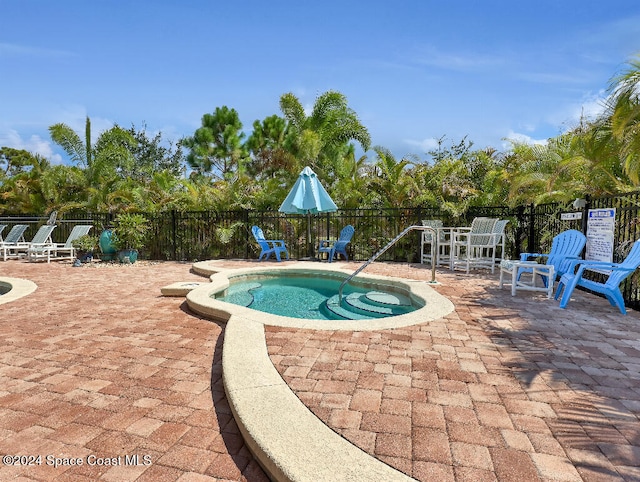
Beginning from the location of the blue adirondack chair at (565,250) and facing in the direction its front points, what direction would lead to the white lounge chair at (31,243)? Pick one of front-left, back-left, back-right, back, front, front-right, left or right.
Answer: front-right

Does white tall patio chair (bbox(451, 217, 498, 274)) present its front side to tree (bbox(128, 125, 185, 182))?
no

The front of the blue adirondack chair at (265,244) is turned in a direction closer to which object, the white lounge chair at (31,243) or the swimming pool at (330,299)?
the swimming pool

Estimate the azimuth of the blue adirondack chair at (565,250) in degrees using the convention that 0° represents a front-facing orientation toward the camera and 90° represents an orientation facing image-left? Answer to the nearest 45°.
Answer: approximately 45°

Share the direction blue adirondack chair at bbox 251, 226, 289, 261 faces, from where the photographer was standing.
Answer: facing the viewer and to the right of the viewer

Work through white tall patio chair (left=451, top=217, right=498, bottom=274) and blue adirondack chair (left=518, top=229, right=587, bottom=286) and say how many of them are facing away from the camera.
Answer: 0

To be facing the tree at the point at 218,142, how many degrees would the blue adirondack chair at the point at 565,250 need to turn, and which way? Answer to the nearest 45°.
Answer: approximately 90° to its right

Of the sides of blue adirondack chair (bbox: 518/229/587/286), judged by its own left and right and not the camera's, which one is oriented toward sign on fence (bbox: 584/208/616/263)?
back

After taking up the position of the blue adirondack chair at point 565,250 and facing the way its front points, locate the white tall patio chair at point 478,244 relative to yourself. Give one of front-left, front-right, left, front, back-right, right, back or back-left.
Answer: right

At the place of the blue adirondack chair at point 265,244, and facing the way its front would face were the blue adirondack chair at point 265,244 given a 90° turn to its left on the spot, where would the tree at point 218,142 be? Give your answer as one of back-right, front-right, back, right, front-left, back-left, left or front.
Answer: front-left

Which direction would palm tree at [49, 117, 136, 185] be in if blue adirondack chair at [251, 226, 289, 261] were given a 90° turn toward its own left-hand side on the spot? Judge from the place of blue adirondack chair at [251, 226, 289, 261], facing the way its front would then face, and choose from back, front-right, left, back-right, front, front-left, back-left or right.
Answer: left

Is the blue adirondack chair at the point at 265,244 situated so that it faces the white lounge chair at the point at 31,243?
no

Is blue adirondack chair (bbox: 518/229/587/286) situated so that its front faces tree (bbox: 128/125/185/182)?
no

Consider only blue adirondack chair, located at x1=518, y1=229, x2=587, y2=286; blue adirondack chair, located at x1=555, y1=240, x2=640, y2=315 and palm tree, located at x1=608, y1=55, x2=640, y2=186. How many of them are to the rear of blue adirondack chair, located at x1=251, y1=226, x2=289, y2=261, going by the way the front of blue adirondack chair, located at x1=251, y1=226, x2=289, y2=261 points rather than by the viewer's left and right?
0

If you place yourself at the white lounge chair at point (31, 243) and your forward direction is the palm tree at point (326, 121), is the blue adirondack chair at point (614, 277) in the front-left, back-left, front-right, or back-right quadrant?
front-right

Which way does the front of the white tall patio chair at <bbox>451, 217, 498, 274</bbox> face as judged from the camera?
facing the viewer and to the left of the viewer

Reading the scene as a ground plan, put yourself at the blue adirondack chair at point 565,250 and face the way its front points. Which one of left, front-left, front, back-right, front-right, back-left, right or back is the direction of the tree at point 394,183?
right

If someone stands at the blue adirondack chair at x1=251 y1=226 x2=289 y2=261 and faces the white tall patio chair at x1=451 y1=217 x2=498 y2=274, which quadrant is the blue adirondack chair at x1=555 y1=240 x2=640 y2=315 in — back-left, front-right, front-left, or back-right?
front-right

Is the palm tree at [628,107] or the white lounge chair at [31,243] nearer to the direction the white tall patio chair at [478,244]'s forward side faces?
the white lounge chair
